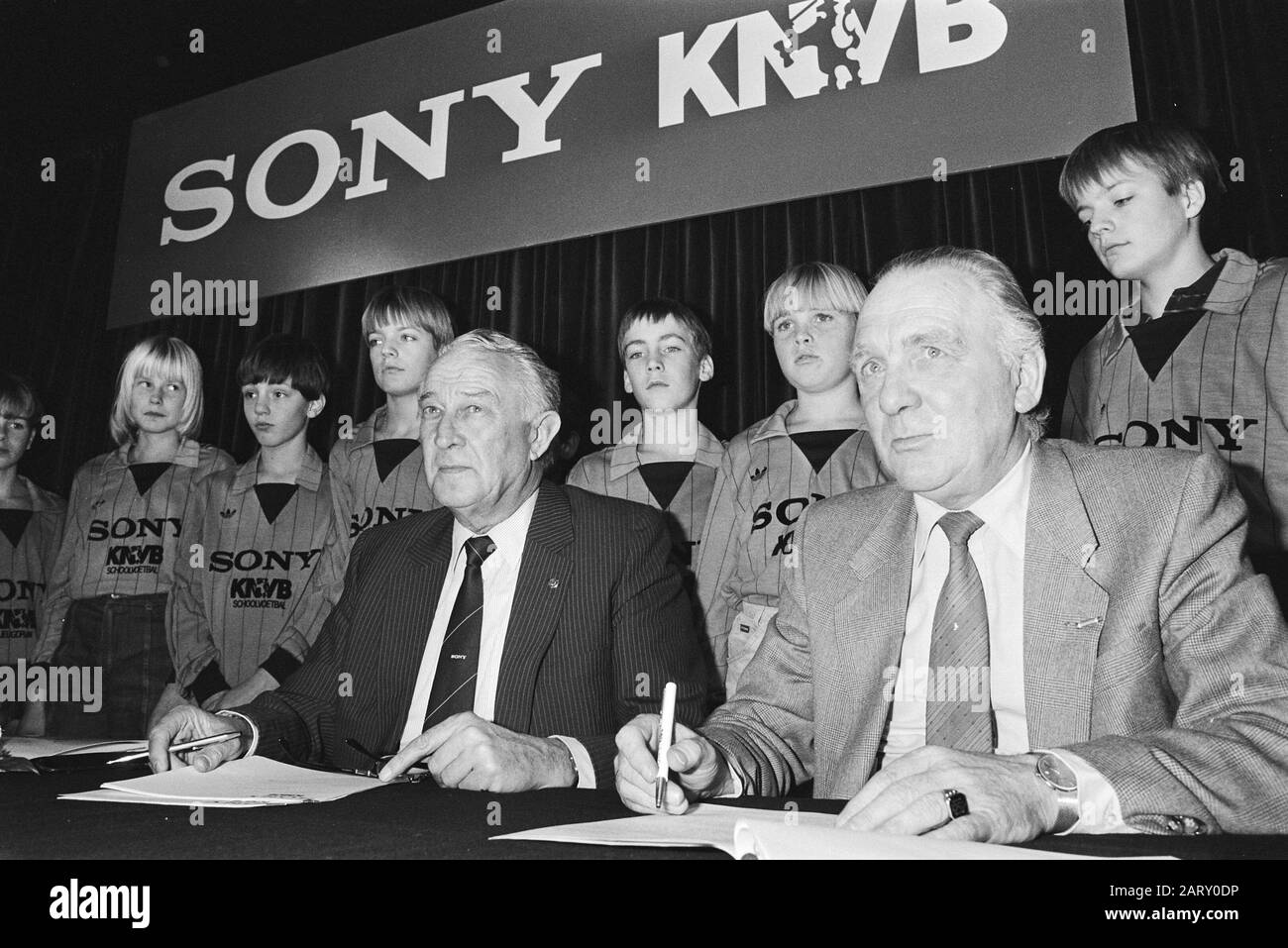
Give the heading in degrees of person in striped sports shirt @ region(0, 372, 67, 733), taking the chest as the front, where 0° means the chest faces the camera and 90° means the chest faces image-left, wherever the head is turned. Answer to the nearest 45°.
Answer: approximately 0°

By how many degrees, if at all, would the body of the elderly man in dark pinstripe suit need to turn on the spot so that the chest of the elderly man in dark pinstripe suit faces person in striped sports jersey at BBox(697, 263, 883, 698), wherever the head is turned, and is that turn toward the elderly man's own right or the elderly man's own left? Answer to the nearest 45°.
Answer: approximately 180°

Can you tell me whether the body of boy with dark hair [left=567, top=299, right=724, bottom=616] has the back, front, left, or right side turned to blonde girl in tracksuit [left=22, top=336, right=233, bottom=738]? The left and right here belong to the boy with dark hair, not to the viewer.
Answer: right

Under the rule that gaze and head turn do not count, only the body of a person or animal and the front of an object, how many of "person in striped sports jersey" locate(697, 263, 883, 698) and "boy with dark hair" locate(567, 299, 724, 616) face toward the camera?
2

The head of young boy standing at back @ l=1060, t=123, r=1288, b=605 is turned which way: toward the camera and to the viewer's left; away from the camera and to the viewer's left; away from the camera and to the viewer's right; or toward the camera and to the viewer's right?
toward the camera and to the viewer's left

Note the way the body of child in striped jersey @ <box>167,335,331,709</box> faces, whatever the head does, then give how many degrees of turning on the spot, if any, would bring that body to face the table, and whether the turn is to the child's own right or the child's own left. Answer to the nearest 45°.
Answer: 0° — they already face it

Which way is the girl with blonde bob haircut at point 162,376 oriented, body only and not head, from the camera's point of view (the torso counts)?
toward the camera

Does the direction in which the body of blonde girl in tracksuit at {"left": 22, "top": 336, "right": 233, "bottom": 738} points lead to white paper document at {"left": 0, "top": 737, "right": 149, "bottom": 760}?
yes

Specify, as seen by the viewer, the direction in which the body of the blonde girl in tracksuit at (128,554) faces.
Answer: toward the camera

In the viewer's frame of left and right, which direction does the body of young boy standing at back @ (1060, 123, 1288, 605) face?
facing the viewer and to the left of the viewer

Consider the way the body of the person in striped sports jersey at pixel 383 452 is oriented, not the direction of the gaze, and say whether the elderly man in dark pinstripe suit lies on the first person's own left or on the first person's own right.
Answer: on the first person's own left

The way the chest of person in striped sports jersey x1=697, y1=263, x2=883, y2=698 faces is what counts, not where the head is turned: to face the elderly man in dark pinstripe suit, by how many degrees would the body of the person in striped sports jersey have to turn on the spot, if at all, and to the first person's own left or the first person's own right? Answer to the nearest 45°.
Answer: approximately 45° to the first person's own right

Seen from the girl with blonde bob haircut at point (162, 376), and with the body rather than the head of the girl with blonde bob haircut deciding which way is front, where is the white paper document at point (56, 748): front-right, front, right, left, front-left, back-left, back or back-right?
front
